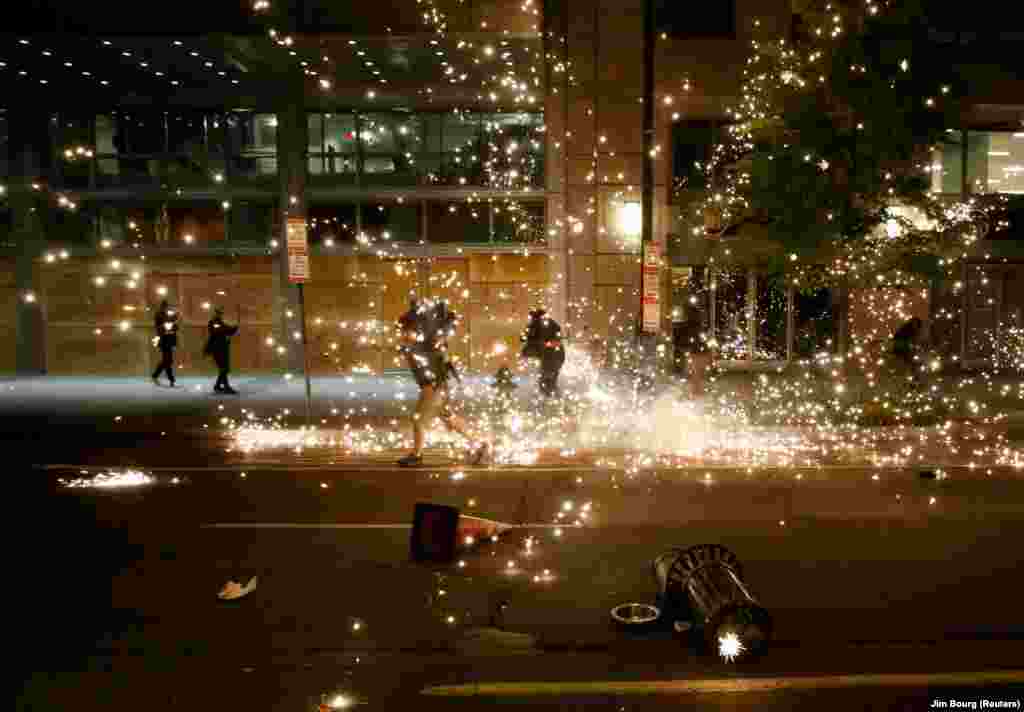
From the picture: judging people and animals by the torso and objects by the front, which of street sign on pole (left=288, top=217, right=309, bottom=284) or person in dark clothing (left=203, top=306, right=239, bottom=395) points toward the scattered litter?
the street sign on pole

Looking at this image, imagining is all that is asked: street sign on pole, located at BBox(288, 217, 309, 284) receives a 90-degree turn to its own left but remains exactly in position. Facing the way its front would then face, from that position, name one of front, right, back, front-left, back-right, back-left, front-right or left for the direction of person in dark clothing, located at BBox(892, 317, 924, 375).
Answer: front

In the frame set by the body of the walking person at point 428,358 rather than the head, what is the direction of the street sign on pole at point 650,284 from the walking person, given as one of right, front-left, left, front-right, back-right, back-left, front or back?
back-right

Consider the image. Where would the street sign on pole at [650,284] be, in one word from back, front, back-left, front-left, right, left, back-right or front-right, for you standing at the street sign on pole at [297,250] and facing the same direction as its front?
left

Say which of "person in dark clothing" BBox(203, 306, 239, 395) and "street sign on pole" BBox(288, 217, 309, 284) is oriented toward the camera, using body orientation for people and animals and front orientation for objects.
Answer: the street sign on pole

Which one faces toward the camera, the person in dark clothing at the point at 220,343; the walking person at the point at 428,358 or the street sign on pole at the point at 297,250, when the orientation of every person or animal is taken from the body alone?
the street sign on pole

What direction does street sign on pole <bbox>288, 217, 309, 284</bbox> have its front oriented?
toward the camera

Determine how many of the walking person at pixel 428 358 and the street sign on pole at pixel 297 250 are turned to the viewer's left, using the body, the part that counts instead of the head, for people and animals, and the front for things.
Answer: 1

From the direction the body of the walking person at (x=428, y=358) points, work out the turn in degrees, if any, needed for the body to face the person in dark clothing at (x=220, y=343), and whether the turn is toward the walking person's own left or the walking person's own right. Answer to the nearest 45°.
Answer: approximately 45° to the walking person's own right

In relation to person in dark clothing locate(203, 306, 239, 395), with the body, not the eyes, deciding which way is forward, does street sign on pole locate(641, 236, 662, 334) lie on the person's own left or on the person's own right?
on the person's own right

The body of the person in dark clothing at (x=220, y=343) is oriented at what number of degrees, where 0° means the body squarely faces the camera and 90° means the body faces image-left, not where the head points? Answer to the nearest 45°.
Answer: approximately 270°
